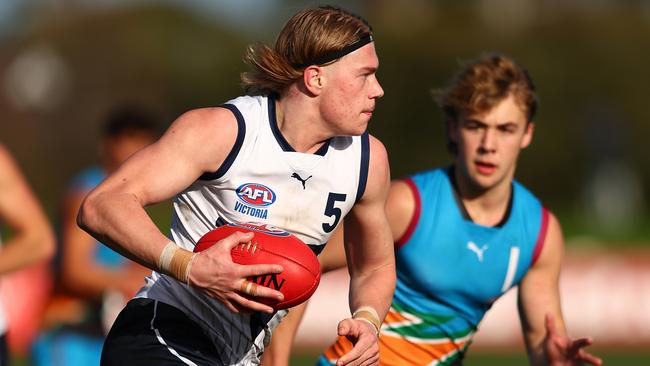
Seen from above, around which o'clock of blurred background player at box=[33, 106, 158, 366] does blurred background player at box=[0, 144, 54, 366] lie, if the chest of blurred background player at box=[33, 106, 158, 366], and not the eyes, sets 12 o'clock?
blurred background player at box=[0, 144, 54, 366] is roughly at 2 o'clock from blurred background player at box=[33, 106, 158, 366].

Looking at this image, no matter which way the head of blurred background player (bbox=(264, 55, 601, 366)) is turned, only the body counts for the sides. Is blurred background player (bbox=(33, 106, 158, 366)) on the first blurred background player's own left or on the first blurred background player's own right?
on the first blurred background player's own right

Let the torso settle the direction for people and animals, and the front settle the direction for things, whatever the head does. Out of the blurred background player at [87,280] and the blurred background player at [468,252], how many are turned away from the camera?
0

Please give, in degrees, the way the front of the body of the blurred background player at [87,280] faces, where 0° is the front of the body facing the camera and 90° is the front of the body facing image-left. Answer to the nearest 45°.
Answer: approximately 315°

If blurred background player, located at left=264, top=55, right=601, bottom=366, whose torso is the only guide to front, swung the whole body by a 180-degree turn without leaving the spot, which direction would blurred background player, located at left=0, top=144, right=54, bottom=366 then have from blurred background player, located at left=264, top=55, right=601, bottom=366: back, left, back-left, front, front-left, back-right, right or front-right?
left

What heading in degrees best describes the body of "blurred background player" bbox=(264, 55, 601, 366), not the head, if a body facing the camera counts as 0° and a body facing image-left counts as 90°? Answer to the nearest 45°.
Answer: approximately 0°
